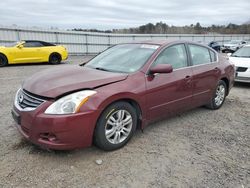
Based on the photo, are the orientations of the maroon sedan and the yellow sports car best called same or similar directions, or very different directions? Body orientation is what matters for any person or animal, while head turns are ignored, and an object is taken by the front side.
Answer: same or similar directions

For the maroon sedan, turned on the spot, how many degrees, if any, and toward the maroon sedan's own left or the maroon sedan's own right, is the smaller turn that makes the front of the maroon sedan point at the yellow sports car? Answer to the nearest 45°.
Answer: approximately 90° to the maroon sedan's own right

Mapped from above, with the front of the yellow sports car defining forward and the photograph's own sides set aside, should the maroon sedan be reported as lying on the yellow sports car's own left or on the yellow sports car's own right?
on the yellow sports car's own left

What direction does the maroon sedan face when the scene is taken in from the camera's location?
facing the viewer and to the left of the viewer

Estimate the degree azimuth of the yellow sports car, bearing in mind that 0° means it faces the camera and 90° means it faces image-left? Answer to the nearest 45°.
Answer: approximately 90°

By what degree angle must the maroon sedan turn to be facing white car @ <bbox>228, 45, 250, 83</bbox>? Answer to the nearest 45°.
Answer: approximately 180°

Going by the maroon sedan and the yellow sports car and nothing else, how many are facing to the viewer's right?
0

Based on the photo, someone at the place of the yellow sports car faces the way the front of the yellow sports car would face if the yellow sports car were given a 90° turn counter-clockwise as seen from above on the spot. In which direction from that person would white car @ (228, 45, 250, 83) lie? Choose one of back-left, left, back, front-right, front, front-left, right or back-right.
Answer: front-left
